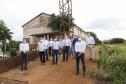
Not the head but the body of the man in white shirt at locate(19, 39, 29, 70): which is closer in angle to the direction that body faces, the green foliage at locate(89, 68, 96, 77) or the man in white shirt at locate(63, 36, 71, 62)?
the green foliage

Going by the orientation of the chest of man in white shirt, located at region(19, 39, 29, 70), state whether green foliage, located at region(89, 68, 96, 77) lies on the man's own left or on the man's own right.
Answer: on the man's own left

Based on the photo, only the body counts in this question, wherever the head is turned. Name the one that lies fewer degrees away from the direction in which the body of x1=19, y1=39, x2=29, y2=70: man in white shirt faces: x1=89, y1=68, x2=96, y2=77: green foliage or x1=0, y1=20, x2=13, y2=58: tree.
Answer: the green foliage

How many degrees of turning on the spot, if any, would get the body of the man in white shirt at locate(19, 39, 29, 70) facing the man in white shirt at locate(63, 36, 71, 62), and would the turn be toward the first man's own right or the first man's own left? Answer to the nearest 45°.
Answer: approximately 90° to the first man's own left

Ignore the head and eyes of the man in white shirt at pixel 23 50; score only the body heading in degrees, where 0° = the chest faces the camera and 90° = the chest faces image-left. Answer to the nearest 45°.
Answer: approximately 0°

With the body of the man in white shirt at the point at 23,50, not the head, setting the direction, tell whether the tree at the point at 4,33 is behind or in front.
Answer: behind
